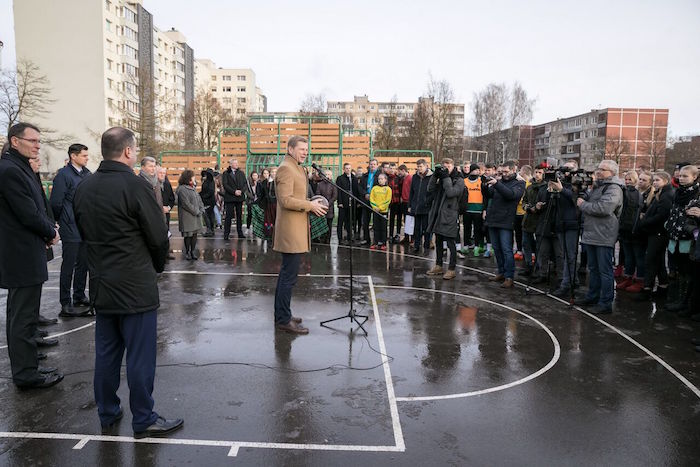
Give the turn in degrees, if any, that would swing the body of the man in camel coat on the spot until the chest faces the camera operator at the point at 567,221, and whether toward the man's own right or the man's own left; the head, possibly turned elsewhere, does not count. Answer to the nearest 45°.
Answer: approximately 45° to the man's own left

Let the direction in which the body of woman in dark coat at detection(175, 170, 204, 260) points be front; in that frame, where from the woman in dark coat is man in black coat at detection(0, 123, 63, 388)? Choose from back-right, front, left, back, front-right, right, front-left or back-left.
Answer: right

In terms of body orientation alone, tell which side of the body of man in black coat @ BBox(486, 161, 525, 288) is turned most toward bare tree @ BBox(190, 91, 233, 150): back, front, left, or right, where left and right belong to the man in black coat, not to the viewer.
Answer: right

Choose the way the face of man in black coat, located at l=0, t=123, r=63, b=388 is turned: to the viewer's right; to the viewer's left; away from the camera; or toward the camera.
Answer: to the viewer's right

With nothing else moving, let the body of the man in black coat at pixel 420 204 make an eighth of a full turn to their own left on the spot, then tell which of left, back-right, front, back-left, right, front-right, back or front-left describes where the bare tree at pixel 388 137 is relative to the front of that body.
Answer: back

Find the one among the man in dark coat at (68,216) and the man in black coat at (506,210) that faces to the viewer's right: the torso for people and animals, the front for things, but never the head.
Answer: the man in dark coat

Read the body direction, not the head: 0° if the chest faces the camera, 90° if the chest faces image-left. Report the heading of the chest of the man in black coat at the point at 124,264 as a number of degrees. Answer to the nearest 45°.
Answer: approximately 225°

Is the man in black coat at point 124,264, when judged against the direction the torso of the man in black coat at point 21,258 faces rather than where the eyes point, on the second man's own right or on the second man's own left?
on the second man's own right
